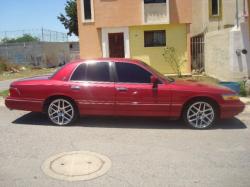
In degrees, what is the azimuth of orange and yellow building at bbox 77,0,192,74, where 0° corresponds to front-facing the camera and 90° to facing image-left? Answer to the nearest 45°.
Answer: approximately 0°

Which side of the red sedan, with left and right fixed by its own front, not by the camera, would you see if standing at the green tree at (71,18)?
left

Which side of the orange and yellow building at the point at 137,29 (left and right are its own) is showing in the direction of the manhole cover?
front

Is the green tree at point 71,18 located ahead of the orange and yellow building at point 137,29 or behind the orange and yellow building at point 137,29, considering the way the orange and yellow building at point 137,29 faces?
behind

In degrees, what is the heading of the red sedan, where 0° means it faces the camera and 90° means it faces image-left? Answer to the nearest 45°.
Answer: approximately 270°

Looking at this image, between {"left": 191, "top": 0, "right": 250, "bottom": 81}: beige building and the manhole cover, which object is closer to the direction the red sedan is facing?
the beige building

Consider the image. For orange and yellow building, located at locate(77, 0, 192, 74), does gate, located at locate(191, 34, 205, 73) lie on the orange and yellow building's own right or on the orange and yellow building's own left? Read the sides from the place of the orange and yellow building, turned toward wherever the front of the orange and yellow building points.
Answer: on the orange and yellow building's own left

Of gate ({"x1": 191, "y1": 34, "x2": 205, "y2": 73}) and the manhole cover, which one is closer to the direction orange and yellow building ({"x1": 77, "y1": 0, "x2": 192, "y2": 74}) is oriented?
the manhole cover

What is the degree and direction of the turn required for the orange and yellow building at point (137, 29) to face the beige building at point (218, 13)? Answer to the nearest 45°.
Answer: approximately 135° to its left

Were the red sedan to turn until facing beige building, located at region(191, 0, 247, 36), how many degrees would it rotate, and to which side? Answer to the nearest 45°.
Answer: approximately 90° to its left
